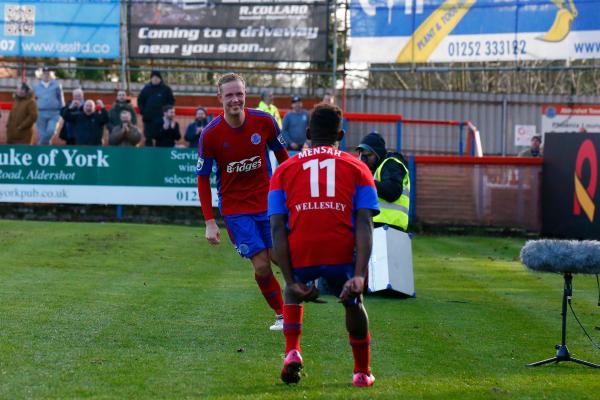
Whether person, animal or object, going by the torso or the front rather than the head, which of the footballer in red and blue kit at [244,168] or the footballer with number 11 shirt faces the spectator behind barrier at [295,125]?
the footballer with number 11 shirt

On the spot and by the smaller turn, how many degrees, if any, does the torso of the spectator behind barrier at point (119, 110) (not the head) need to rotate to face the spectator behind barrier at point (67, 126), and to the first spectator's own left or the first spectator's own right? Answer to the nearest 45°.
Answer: approximately 90° to the first spectator's own right

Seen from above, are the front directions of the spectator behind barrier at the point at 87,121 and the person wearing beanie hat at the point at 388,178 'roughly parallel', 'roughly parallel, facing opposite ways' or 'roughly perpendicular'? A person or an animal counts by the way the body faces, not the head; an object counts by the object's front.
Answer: roughly perpendicular

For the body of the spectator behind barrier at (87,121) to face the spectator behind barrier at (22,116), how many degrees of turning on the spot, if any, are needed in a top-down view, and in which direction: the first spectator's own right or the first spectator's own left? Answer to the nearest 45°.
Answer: approximately 90° to the first spectator's own right

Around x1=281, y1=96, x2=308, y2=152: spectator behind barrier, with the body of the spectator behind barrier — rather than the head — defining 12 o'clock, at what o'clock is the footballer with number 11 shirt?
The footballer with number 11 shirt is roughly at 12 o'clock from the spectator behind barrier.

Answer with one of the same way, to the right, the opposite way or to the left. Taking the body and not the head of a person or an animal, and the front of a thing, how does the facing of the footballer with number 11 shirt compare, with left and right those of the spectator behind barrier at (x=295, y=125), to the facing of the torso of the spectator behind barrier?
the opposite way

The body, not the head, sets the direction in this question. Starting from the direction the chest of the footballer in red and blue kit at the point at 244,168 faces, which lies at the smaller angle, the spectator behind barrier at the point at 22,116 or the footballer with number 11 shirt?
the footballer with number 11 shirt

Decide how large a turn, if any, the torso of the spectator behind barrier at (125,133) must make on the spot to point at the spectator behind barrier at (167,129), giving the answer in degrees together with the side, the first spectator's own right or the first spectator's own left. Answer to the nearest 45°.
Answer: approximately 90° to the first spectator's own left

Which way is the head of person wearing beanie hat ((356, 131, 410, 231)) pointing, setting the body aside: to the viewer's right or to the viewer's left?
to the viewer's left

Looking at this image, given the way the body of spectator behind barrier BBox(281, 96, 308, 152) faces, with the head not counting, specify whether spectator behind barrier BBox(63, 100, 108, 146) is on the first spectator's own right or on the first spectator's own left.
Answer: on the first spectator's own right

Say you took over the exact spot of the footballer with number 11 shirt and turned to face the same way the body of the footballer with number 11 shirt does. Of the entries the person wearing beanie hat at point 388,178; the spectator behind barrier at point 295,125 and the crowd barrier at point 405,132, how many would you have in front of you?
3

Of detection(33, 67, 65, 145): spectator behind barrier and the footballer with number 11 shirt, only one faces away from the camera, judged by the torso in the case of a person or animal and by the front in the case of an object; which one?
the footballer with number 11 shirt
